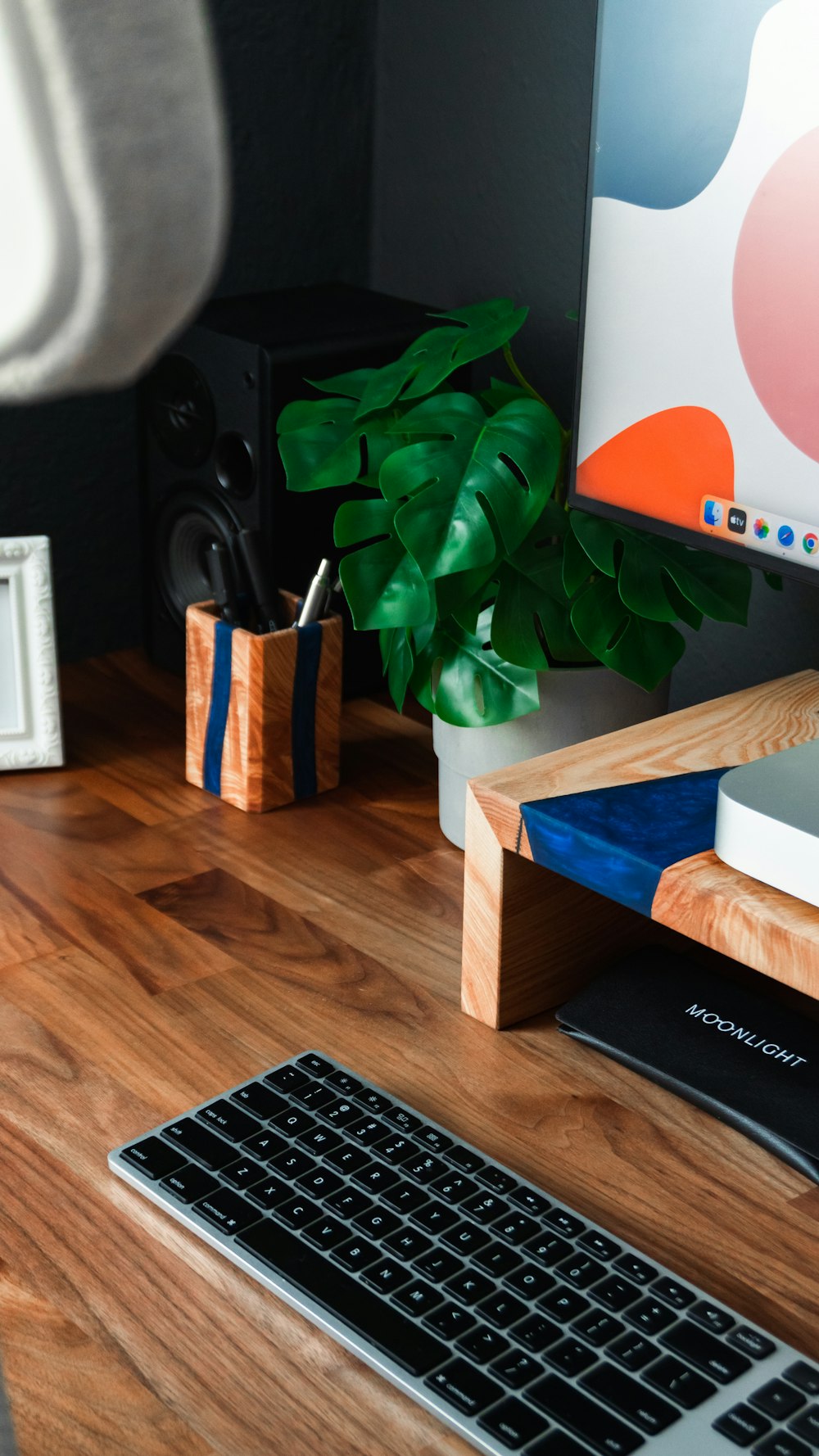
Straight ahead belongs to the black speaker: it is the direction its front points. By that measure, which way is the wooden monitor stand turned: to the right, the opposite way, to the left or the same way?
the same way

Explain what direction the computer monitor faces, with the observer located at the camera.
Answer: facing the viewer and to the left of the viewer

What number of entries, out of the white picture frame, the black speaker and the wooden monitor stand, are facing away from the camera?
0

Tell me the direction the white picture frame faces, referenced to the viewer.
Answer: facing the viewer
